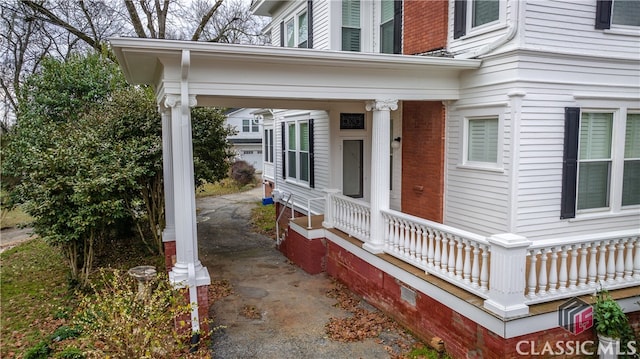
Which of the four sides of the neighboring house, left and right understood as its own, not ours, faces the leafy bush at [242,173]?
front

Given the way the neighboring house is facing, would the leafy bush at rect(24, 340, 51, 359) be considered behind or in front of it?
in front

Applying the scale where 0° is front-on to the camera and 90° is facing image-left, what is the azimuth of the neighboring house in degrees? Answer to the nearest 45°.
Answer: approximately 0°
